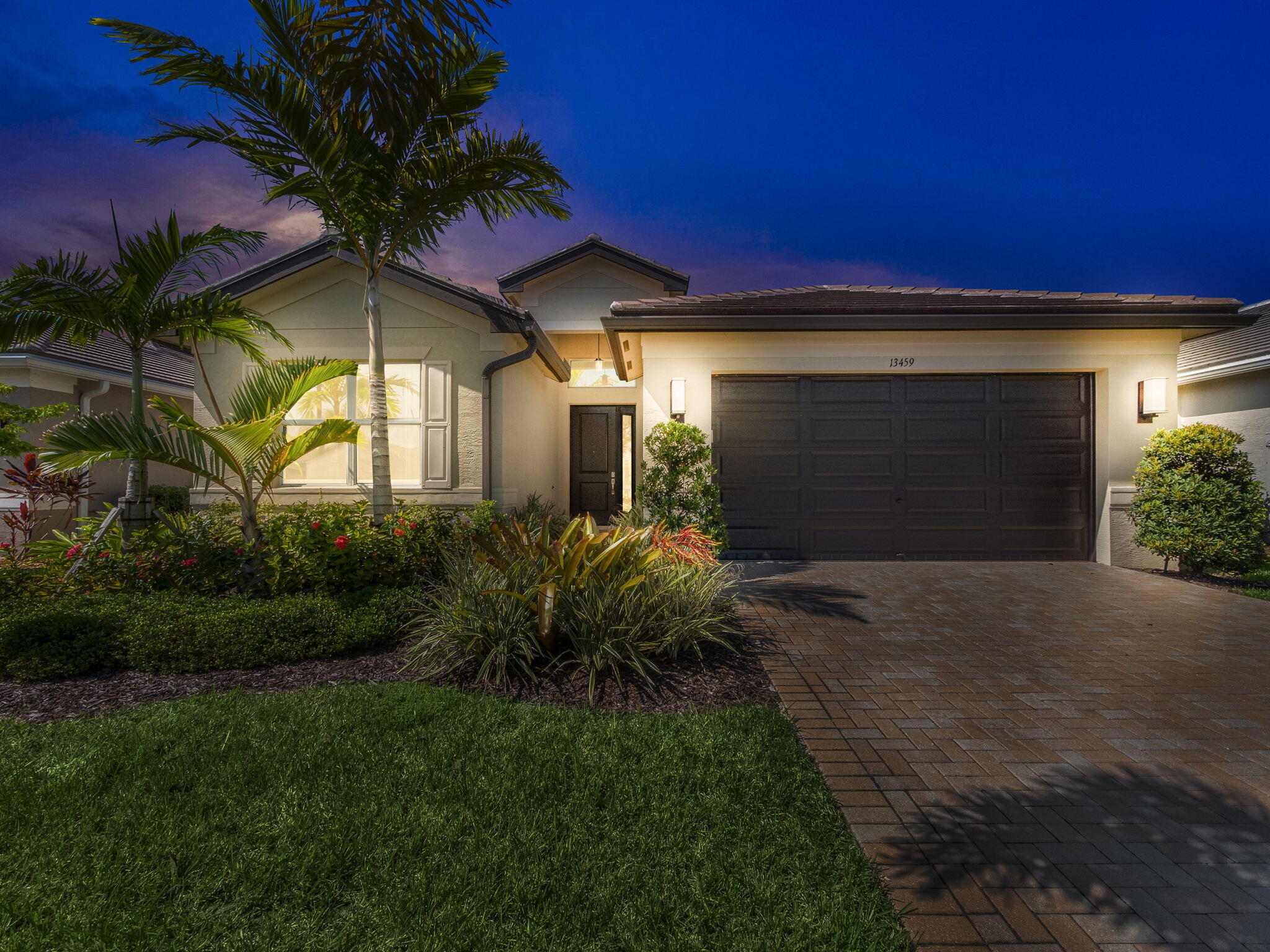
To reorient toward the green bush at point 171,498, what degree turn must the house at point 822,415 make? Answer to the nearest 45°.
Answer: approximately 90° to its right

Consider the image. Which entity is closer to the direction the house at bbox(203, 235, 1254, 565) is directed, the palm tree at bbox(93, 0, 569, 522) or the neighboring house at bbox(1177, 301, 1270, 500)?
the palm tree

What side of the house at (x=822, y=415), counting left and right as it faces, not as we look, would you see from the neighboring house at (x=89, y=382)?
right

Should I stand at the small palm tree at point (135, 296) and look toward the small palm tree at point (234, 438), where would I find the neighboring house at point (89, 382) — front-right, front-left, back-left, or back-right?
back-left

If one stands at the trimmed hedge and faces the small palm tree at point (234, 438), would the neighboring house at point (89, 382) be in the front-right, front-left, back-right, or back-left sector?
front-left

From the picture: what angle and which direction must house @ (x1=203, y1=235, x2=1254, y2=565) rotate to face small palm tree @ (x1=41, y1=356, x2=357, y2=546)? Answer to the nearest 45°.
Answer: approximately 45° to its right

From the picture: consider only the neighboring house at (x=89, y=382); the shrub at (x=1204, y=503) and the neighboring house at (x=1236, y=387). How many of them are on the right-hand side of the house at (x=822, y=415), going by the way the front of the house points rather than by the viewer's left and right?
1

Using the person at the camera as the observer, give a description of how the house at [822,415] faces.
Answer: facing the viewer

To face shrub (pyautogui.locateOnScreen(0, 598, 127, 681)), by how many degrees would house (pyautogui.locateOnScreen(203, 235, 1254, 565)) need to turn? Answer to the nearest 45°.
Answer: approximately 45° to its right

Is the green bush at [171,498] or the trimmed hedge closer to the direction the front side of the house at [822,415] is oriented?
the trimmed hedge

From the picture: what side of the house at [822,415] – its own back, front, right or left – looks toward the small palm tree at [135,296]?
right

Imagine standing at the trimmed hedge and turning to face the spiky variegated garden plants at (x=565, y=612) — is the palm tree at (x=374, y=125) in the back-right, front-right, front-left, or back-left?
front-left

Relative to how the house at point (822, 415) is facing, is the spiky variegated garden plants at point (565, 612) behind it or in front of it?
in front

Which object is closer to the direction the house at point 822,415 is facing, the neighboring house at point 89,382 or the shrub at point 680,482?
the shrub

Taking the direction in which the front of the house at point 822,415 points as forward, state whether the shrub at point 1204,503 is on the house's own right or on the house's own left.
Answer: on the house's own left
